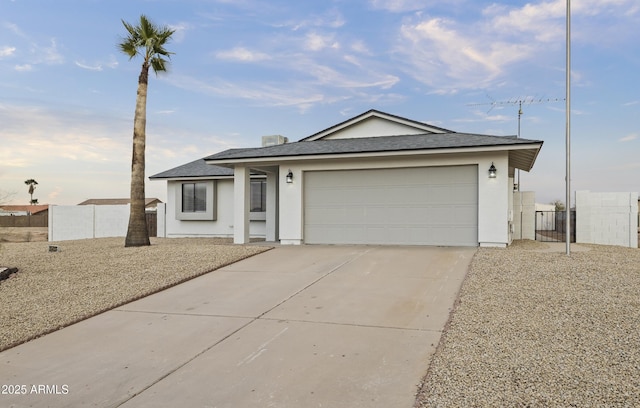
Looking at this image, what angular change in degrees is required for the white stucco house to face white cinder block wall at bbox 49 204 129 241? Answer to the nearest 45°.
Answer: approximately 135° to its right

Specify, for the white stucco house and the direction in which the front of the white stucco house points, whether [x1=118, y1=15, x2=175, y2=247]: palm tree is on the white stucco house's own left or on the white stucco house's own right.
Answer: on the white stucco house's own right

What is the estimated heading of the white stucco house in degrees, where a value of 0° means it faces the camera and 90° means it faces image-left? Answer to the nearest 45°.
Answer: approximately 0°

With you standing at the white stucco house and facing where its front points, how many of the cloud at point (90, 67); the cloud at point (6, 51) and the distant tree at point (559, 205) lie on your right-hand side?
2

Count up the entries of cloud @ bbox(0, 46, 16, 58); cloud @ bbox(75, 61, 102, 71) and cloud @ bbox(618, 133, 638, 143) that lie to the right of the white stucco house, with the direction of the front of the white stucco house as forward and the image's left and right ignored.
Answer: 2

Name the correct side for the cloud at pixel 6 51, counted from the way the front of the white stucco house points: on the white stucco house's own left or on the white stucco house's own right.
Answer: on the white stucco house's own right

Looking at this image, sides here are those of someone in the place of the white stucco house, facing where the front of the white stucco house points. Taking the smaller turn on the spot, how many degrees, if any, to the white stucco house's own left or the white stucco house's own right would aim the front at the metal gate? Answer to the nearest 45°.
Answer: approximately 135° to the white stucco house's own left

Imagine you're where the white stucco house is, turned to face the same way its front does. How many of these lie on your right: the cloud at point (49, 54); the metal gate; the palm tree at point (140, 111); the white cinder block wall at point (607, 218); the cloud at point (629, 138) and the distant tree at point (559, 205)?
2

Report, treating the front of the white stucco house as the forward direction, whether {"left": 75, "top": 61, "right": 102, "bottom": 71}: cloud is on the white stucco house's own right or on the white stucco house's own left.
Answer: on the white stucco house's own right

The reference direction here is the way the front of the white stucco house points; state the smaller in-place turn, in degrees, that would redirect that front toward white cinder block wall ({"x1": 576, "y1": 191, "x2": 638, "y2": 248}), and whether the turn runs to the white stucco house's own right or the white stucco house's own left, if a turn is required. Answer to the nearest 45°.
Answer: approximately 90° to the white stucco house's own left

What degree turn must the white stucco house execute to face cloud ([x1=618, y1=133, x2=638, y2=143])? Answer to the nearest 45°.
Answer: approximately 135° to its left
